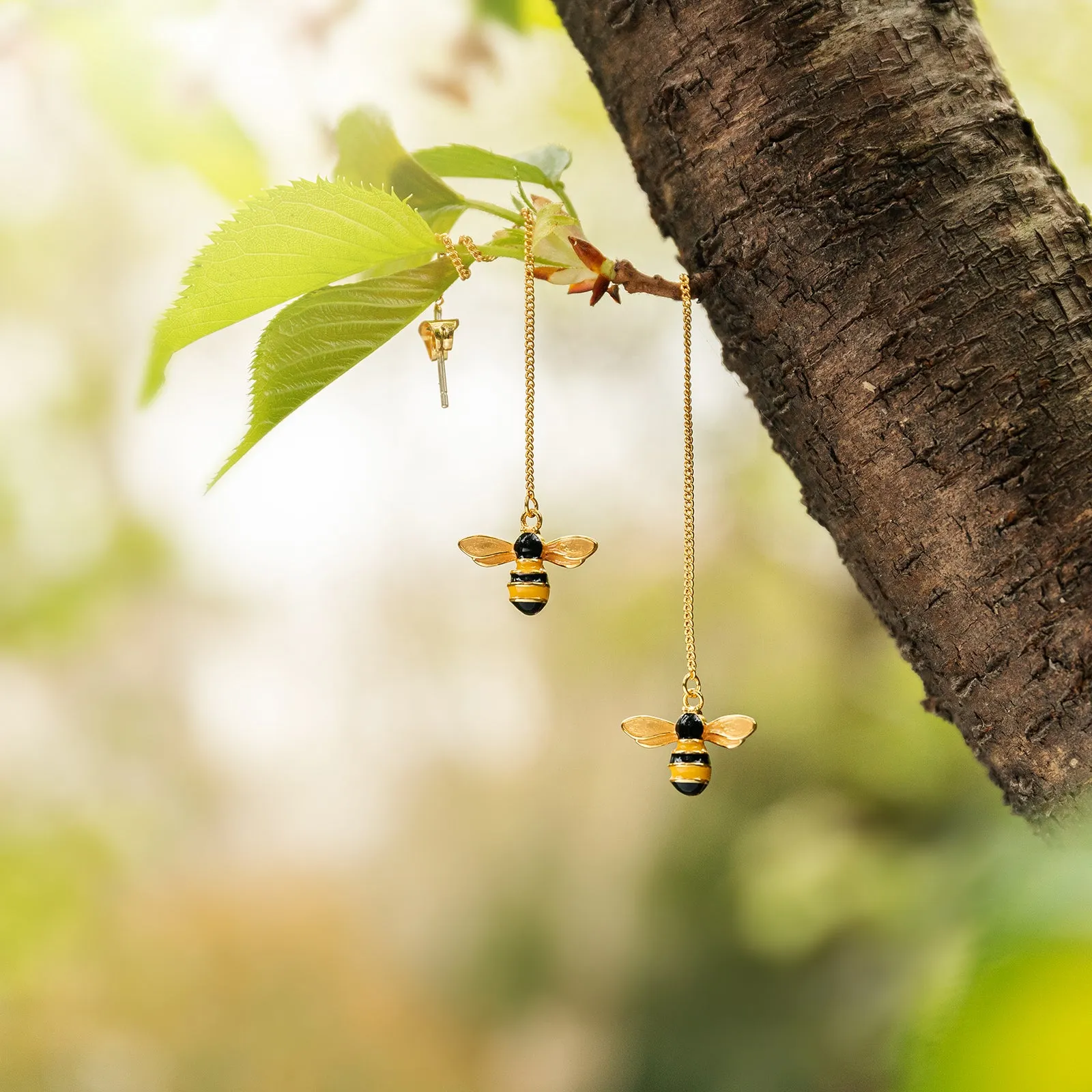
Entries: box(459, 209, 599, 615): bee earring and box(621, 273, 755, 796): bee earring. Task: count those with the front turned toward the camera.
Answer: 2

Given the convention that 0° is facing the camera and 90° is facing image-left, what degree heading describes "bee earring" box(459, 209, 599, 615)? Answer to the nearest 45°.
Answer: approximately 0°
